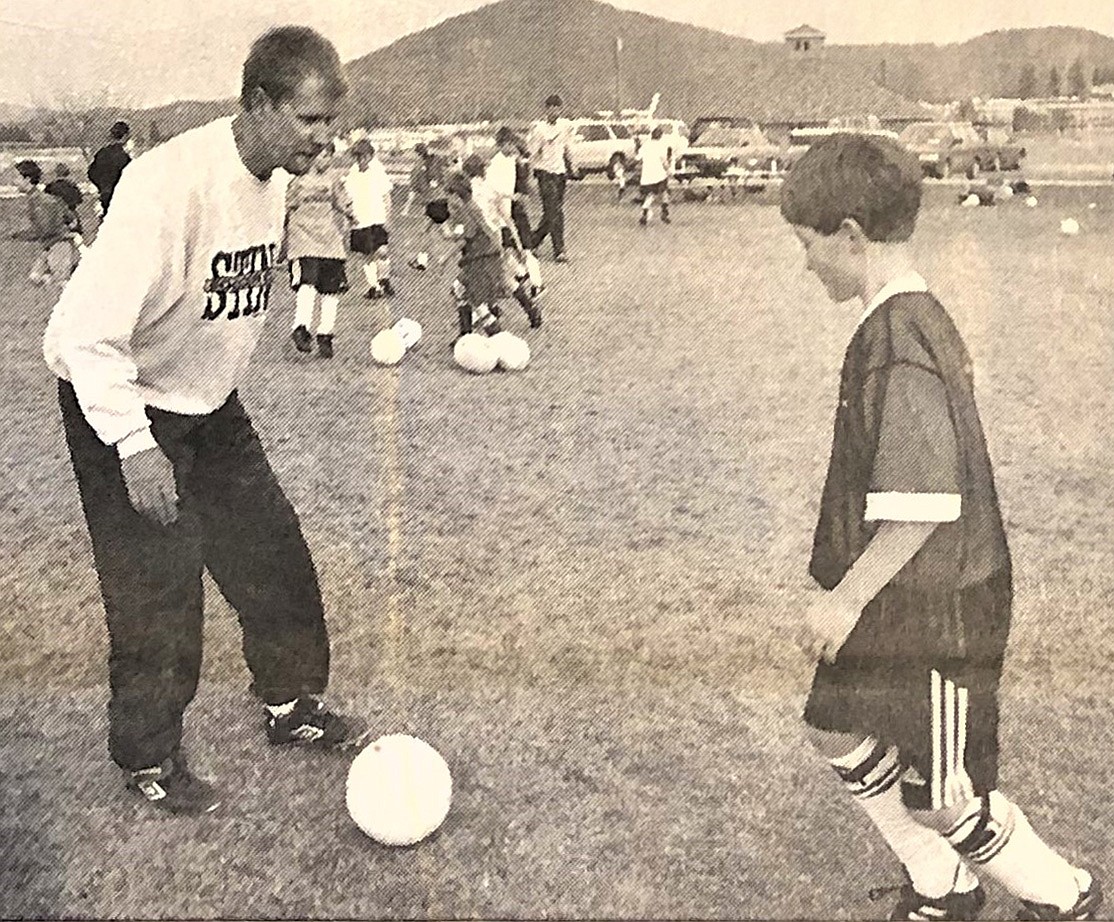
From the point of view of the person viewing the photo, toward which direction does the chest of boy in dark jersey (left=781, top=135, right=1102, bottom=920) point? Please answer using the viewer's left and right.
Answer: facing to the left of the viewer

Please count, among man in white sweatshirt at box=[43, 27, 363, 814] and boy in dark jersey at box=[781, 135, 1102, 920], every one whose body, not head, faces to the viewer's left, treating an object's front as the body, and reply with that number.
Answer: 1

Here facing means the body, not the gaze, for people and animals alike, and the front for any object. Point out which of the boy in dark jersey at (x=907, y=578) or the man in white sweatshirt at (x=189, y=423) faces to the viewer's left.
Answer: the boy in dark jersey

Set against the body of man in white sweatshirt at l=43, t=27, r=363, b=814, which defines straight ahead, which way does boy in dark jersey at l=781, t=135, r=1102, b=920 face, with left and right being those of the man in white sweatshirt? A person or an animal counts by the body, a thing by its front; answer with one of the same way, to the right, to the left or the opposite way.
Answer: the opposite way
